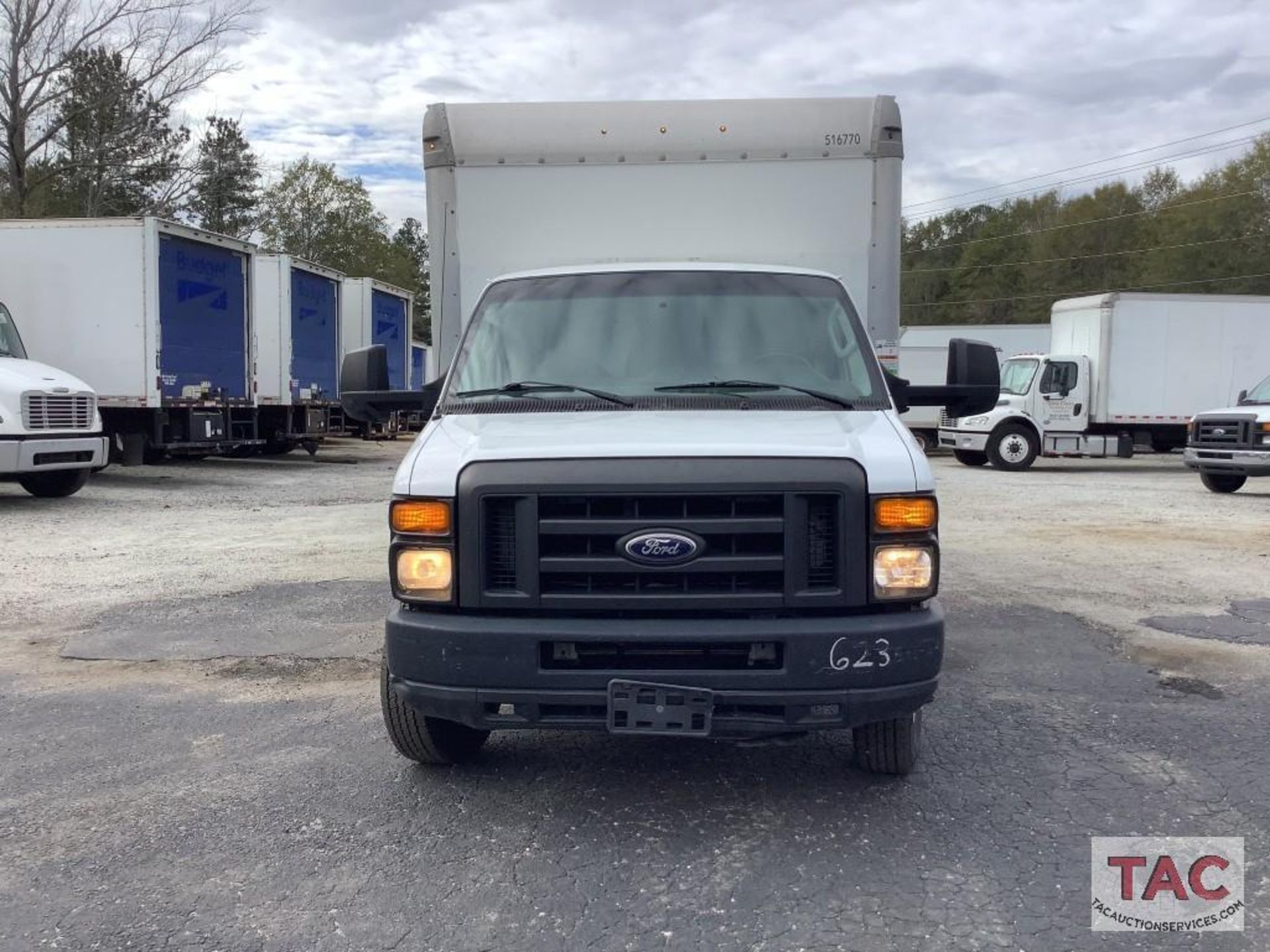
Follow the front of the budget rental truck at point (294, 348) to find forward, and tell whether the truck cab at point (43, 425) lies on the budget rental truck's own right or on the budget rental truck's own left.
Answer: on the budget rental truck's own left

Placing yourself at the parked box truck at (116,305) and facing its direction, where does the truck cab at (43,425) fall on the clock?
The truck cab is roughly at 8 o'clock from the parked box truck.

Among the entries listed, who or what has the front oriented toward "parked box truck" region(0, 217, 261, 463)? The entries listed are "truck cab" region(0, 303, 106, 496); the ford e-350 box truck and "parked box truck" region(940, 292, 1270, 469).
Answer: "parked box truck" region(940, 292, 1270, 469)

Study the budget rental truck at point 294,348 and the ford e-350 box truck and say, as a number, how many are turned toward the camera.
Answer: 1

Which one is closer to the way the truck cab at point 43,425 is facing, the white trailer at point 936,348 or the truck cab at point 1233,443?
the truck cab

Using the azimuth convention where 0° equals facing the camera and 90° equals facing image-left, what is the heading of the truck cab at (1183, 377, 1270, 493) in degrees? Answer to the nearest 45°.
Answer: approximately 45°

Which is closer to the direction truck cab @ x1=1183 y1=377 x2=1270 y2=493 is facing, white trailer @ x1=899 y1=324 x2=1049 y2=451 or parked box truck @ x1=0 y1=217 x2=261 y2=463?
the parked box truck

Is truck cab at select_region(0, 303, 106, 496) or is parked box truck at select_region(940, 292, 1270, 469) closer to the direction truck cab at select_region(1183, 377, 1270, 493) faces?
the truck cab

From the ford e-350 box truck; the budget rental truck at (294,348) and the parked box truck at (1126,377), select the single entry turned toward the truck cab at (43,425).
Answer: the parked box truck

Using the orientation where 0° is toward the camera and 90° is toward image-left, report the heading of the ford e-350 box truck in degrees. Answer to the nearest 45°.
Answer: approximately 0°
